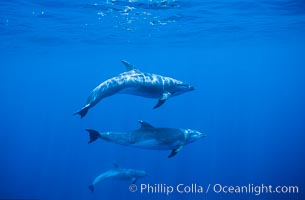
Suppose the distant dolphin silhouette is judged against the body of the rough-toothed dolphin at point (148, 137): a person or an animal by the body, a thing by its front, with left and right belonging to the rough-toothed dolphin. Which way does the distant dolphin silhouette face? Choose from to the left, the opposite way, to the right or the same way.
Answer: the same way

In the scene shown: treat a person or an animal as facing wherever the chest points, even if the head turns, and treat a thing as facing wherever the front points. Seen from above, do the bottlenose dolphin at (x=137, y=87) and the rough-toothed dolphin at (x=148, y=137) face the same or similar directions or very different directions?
same or similar directions

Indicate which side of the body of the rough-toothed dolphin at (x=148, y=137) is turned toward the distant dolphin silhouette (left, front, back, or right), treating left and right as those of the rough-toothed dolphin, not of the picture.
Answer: left

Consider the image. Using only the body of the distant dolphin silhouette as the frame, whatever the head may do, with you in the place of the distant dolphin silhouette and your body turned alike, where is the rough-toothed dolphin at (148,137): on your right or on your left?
on your right

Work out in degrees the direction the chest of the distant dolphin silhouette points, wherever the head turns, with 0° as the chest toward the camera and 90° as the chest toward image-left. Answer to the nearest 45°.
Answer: approximately 270°

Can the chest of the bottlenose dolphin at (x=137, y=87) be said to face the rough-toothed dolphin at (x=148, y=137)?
no

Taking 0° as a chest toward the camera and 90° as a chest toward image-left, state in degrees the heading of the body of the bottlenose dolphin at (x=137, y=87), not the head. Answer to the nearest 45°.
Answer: approximately 270°

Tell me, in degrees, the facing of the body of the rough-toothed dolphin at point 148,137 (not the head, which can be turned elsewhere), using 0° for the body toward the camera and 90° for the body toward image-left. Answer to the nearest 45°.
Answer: approximately 270°
